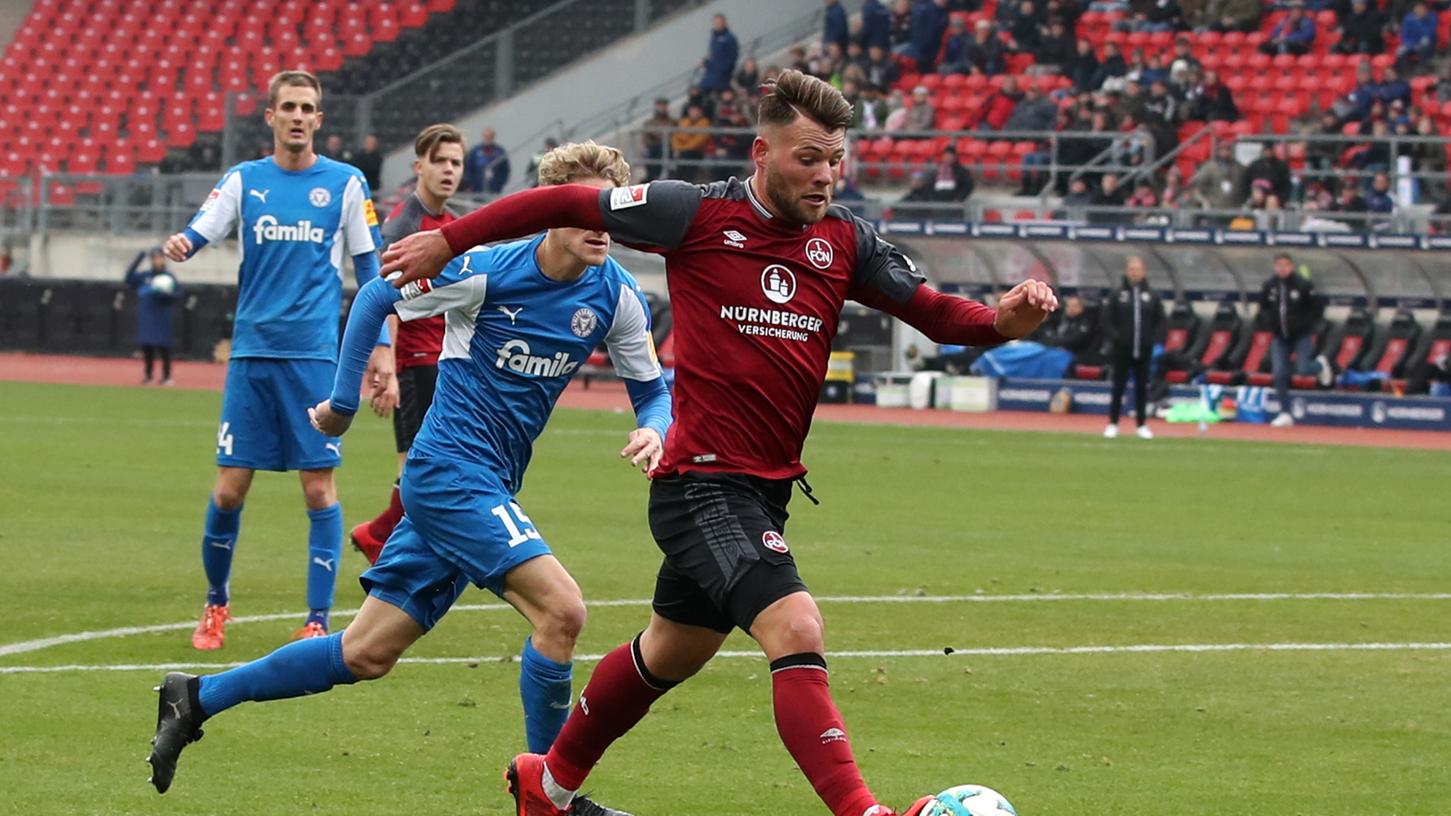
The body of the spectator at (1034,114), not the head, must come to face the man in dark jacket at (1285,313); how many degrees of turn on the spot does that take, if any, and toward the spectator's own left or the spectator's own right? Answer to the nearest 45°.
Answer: approximately 45° to the spectator's own left

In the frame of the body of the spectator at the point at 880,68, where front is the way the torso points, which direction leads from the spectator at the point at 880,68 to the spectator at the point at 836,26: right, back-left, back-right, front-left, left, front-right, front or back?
right

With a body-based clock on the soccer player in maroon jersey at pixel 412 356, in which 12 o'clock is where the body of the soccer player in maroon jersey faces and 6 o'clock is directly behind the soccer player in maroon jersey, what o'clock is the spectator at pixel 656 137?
The spectator is roughly at 8 o'clock from the soccer player in maroon jersey.

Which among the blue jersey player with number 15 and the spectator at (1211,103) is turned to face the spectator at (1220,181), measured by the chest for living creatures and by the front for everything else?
the spectator at (1211,103)

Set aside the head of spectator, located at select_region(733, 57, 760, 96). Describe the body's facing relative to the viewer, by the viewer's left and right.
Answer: facing the viewer

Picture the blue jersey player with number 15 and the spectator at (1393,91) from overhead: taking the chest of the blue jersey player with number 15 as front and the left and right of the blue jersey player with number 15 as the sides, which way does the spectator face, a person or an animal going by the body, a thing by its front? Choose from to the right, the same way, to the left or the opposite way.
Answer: to the right

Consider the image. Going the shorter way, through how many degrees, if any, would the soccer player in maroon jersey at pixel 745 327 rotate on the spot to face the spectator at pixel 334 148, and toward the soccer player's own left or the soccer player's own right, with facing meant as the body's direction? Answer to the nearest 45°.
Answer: approximately 135° to the soccer player's own left

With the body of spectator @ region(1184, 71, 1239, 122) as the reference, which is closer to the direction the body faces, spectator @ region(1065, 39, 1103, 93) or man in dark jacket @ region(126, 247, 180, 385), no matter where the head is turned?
the man in dark jacket

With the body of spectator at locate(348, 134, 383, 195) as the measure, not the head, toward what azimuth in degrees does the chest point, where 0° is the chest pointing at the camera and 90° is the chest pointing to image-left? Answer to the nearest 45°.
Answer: approximately 0°

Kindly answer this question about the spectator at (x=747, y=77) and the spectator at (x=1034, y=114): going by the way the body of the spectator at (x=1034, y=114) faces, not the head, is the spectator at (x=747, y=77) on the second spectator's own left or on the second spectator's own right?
on the second spectator's own right
